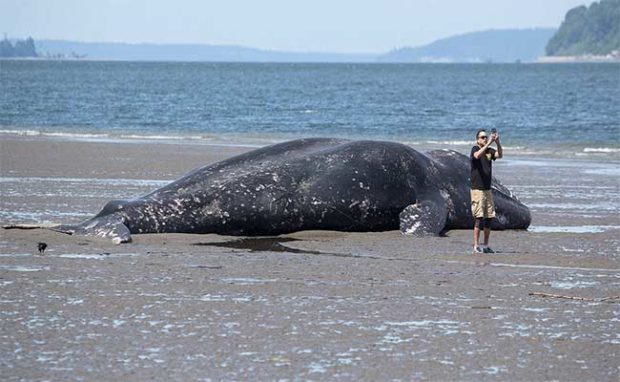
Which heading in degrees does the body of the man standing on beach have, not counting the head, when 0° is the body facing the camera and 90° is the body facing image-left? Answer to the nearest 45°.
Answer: approximately 315°

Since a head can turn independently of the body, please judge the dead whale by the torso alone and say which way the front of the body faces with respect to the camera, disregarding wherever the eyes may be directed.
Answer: to the viewer's right

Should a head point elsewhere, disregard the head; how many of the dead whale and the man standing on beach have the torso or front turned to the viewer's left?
0
